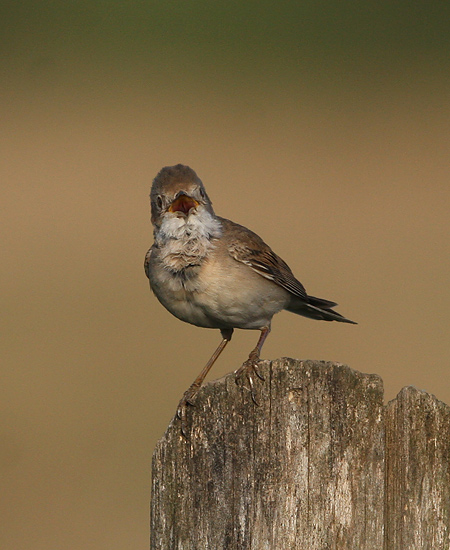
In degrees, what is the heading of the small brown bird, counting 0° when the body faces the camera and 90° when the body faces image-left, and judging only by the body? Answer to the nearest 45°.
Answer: approximately 45°
